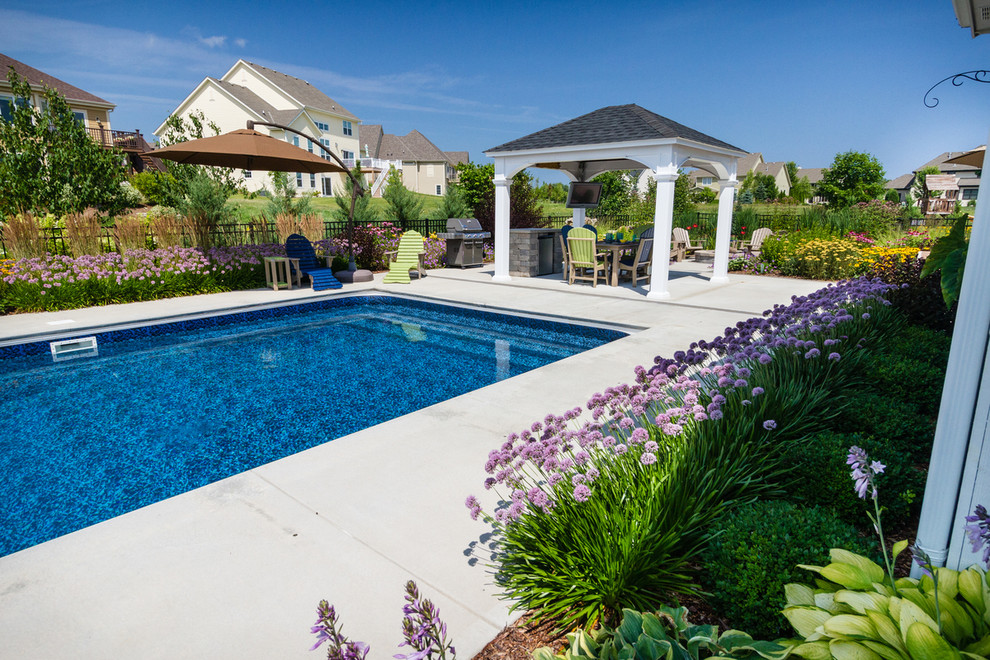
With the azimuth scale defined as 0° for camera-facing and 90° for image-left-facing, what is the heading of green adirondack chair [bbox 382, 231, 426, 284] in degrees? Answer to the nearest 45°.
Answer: approximately 45°

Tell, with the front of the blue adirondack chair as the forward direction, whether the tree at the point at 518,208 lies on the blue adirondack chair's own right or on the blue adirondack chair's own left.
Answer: on the blue adirondack chair's own left

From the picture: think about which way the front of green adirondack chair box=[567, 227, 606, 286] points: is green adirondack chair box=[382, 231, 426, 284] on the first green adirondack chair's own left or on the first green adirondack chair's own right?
on the first green adirondack chair's own left

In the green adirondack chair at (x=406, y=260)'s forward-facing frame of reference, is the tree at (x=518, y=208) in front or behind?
behind

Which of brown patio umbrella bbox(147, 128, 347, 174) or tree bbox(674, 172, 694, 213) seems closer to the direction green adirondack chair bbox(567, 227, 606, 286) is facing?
the tree

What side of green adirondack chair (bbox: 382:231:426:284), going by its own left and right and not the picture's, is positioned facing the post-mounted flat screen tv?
back

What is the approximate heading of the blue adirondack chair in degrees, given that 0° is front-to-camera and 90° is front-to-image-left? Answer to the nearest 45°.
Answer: approximately 315°

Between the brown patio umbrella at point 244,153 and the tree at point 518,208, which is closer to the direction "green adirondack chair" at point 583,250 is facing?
the tree

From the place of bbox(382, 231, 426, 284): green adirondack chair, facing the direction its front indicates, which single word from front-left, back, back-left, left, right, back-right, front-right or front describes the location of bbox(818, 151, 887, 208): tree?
back

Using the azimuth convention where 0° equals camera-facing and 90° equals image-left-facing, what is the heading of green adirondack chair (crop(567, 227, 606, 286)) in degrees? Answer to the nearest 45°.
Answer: approximately 225°

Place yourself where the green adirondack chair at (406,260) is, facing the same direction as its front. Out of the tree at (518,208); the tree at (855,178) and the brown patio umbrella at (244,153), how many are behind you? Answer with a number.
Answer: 2

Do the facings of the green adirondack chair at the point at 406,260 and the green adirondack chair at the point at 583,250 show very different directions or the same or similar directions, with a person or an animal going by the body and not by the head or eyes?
very different directions

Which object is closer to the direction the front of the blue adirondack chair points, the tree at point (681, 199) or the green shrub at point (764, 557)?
the green shrub
